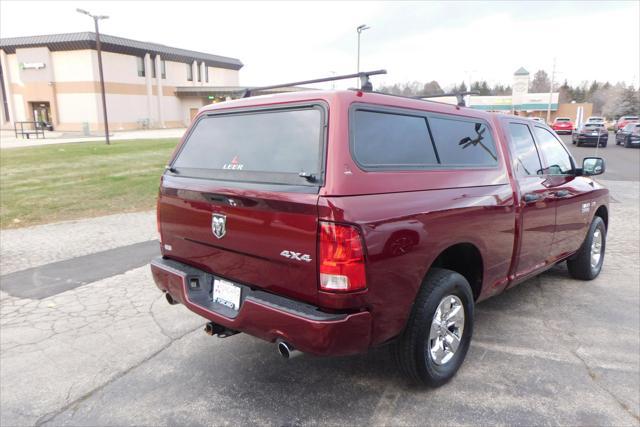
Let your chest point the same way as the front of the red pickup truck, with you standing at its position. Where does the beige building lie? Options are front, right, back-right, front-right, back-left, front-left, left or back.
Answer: left

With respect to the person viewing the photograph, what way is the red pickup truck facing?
facing away from the viewer and to the right of the viewer

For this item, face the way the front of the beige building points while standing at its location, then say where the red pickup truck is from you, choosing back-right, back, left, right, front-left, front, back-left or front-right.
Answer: front-left
